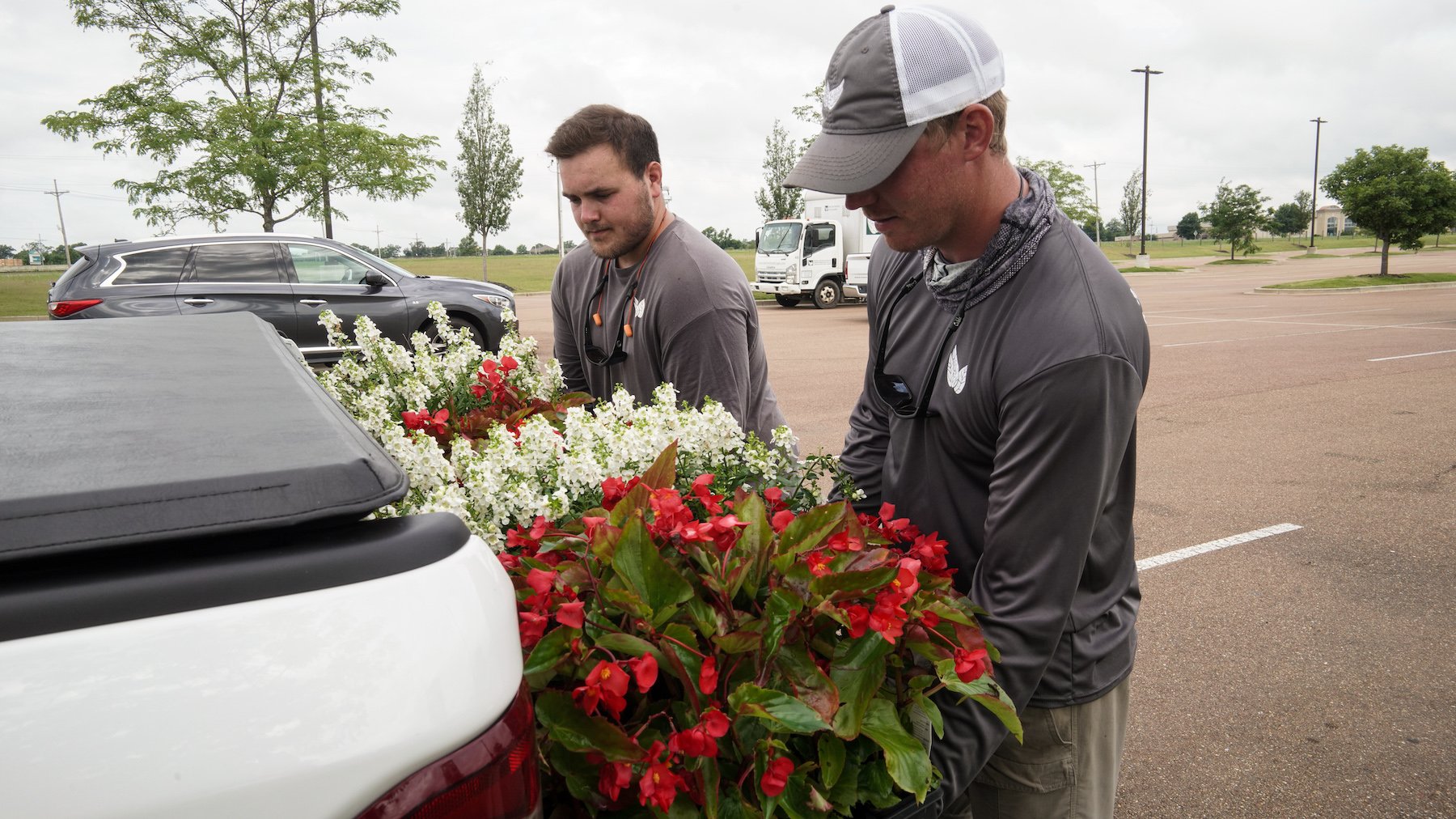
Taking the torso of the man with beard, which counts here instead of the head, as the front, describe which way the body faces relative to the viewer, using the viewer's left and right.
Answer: facing the viewer and to the left of the viewer

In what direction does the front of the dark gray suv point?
to the viewer's right

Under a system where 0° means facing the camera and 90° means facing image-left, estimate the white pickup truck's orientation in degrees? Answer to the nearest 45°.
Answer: approximately 90°

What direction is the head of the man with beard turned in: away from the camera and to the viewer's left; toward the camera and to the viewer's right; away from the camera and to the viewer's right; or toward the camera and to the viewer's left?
toward the camera and to the viewer's left

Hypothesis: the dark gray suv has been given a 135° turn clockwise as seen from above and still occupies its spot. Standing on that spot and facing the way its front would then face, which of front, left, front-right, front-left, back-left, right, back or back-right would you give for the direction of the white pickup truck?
front-left

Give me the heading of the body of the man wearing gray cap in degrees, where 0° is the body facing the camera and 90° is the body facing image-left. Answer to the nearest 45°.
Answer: approximately 45°

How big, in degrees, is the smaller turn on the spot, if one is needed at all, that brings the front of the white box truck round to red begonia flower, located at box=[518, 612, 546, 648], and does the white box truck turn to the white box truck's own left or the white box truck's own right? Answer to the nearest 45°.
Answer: approximately 45° to the white box truck's own left

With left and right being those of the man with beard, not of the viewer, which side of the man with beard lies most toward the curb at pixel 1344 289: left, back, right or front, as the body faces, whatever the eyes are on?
back

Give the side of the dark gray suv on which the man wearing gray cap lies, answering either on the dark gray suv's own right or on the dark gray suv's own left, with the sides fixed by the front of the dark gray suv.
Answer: on the dark gray suv's own right

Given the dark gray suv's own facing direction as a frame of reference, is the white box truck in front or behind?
in front

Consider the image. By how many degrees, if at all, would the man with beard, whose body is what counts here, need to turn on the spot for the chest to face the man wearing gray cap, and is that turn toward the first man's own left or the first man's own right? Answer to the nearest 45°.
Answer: approximately 90° to the first man's own left

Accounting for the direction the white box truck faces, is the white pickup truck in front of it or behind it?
in front
